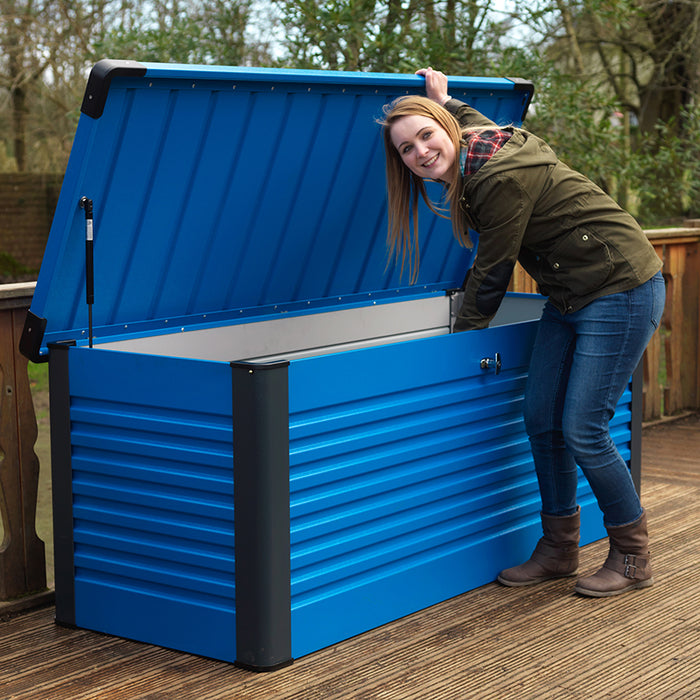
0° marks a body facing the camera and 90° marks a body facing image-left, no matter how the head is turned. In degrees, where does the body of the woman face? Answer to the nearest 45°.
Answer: approximately 90°

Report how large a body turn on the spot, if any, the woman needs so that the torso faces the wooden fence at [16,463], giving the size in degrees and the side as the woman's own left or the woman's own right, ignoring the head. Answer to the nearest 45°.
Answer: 0° — they already face it
